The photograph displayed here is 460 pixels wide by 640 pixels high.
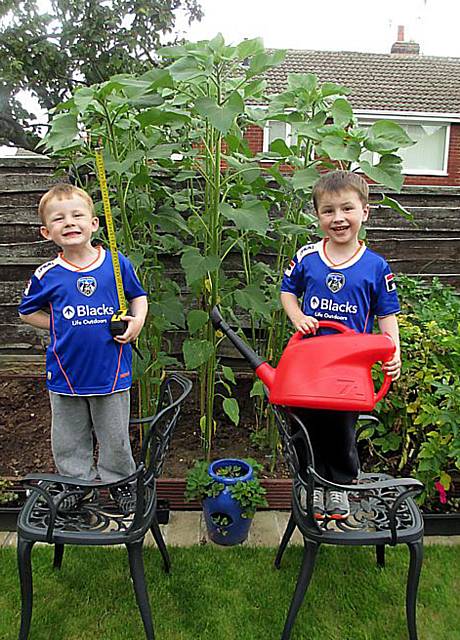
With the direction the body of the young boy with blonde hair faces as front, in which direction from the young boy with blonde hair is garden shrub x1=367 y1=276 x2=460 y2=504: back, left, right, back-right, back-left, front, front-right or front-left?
left

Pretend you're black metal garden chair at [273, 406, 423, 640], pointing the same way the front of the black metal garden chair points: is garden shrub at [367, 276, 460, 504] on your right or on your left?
on your left

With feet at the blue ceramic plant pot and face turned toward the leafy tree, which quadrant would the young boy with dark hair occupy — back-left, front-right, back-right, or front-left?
back-right

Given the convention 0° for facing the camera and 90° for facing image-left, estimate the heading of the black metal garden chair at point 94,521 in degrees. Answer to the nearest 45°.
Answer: approximately 90°

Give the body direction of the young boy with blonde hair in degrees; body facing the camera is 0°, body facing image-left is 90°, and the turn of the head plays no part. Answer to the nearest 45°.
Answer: approximately 0°

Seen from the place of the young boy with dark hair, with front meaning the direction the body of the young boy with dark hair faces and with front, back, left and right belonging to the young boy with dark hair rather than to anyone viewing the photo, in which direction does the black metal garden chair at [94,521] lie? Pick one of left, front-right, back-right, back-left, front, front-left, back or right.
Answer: front-right

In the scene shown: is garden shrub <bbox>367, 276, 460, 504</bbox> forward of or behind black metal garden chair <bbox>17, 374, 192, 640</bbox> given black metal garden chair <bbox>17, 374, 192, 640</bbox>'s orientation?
behind

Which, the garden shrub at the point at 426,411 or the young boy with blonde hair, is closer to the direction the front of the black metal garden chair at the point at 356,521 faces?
the garden shrub

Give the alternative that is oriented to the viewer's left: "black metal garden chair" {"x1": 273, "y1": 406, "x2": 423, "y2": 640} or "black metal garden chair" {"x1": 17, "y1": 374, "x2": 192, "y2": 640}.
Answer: "black metal garden chair" {"x1": 17, "y1": 374, "x2": 192, "y2": 640}
